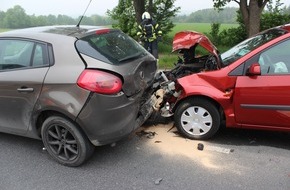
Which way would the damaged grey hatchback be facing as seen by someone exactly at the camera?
facing away from the viewer and to the left of the viewer

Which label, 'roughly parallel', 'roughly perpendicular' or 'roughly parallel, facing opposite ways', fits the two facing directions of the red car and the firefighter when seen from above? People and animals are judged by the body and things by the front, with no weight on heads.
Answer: roughly perpendicular

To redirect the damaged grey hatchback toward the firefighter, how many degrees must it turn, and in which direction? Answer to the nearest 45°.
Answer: approximately 45° to its right

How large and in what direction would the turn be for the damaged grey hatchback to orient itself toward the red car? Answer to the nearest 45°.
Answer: approximately 135° to its right

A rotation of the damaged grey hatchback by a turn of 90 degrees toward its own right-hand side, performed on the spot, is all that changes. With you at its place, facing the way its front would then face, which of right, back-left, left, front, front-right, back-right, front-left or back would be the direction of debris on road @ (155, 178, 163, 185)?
right

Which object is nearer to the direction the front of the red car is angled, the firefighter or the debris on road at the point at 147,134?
the debris on road

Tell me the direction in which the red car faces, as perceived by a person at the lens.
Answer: facing to the left of the viewer
